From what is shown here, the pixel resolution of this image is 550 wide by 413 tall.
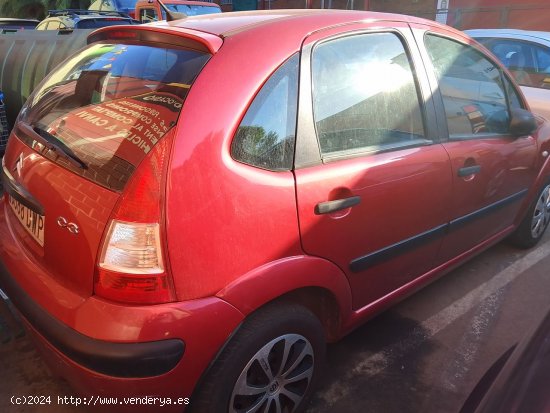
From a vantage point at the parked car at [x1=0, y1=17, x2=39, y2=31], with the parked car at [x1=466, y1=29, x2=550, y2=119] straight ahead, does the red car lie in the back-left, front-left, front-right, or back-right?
front-right

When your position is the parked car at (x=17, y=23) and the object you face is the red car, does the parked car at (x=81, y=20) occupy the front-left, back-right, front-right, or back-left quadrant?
front-left

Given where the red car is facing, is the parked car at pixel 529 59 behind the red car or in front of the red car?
in front

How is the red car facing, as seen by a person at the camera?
facing away from the viewer and to the right of the viewer

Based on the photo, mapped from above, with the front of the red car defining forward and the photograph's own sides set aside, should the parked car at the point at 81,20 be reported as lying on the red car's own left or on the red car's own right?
on the red car's own left

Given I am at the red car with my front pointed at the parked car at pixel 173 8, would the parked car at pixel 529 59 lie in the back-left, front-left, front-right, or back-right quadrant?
front-right

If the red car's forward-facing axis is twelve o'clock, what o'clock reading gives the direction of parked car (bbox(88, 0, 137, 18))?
The parked car is roughly at 10 o'clock from the red car.

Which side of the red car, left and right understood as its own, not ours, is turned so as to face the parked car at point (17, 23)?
left
